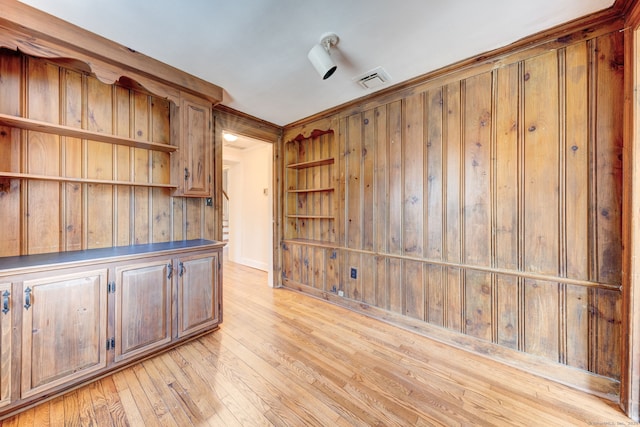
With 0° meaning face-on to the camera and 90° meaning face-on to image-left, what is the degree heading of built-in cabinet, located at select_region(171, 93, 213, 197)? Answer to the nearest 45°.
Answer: approximately 315°

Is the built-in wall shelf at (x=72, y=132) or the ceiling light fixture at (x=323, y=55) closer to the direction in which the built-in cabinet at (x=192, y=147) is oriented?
the ceiling light fixture

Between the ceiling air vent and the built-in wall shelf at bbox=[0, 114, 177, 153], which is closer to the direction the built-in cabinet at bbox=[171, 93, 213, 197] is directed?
the ceiling air vent

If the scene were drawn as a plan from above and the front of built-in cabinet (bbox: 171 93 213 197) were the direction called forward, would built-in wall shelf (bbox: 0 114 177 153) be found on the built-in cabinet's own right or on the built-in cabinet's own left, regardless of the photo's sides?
on the built-in cabinet's own right

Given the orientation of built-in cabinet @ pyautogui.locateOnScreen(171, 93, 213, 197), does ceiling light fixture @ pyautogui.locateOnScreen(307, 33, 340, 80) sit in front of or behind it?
in front
